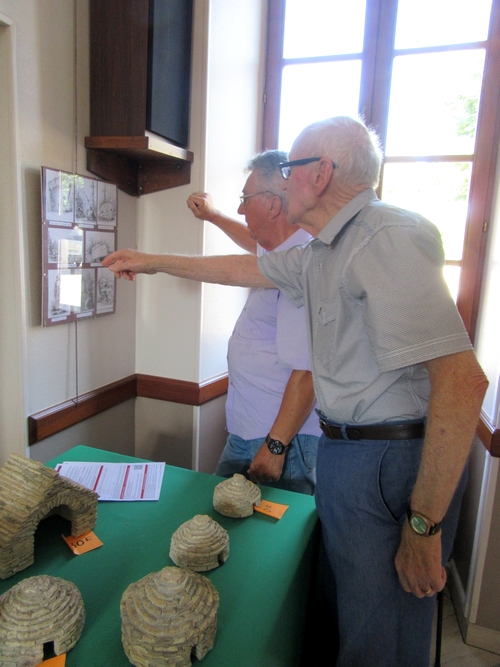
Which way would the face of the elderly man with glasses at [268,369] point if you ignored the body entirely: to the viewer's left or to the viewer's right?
to the viewer's left

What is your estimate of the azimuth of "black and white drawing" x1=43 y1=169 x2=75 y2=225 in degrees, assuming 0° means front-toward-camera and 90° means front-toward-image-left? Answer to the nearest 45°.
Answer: approximately 315°

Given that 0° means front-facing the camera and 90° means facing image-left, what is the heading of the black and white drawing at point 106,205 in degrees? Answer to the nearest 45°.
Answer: approximately 315°

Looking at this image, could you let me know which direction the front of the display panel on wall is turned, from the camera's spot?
facing the viewer and to the right of the viewer

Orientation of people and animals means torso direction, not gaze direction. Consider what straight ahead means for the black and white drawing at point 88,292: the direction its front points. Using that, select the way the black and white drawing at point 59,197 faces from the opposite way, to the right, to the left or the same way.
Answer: the same way

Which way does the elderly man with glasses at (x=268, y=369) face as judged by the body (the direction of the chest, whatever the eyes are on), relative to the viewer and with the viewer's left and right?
facing to the left of the viewer

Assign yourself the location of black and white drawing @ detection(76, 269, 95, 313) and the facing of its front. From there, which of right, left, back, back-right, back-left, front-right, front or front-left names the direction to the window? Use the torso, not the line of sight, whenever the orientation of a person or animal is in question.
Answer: front-left

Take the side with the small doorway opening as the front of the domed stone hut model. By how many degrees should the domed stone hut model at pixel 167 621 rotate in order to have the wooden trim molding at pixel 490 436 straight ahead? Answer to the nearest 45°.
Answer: approximately 90° to its left

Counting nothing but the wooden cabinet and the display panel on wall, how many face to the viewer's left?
0

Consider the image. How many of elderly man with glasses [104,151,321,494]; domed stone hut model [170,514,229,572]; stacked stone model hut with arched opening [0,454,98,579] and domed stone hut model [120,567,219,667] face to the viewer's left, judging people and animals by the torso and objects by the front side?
1

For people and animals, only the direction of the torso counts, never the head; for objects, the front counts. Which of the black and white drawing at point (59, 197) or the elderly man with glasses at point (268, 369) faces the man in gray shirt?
the black and white drawing

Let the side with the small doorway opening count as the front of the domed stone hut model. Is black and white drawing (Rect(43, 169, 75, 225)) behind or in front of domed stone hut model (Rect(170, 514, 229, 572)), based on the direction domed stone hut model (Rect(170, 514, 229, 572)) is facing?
behind
